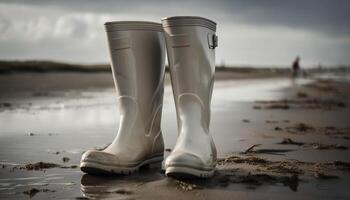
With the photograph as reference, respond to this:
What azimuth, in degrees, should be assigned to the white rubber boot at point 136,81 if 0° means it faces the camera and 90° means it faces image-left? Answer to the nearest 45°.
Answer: approximately 45°
